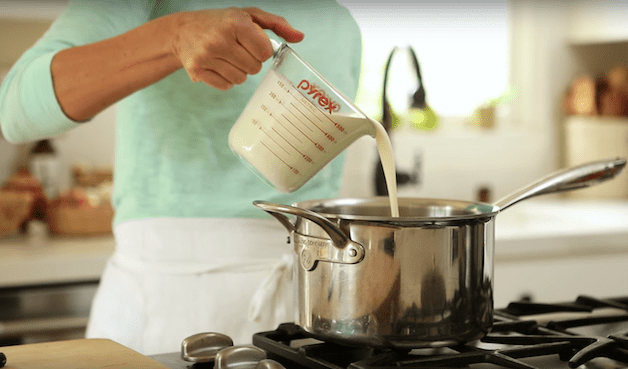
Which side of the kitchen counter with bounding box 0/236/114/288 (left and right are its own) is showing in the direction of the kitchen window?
left

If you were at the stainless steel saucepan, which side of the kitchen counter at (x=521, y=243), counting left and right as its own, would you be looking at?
front

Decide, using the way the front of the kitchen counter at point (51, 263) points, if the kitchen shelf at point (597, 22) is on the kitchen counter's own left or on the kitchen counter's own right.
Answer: on the kitchen counter's own left

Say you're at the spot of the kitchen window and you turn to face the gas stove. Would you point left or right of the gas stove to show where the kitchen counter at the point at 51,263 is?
right

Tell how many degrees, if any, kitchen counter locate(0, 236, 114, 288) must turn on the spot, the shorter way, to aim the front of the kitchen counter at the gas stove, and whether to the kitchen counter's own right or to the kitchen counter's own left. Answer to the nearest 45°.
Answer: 0° — it already faces it

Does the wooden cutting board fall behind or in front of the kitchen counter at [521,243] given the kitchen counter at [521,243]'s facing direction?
in front

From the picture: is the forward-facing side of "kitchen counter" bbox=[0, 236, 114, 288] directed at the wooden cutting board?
yes

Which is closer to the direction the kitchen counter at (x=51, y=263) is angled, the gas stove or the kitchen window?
the gas stove

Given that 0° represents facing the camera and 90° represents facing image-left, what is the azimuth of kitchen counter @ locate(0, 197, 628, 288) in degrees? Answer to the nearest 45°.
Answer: approximately 0°
